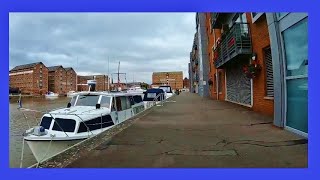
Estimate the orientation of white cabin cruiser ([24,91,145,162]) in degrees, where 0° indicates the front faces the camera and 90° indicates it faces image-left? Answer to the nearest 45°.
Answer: approximately 45°

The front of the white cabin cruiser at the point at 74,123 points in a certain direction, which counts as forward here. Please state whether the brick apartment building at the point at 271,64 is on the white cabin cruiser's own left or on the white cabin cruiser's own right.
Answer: on the white cabin cruiser's own left
